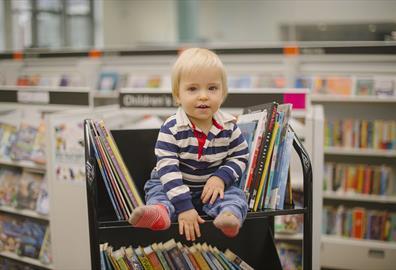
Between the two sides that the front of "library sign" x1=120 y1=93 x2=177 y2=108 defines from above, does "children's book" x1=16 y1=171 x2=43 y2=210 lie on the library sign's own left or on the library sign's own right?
on the library sign's own right

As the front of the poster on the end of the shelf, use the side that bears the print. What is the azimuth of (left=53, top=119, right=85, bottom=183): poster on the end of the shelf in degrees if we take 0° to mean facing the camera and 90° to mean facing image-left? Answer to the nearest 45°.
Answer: approximately 0°

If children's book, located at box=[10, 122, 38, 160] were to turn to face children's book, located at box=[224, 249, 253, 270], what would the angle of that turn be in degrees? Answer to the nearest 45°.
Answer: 0° — it already faces it

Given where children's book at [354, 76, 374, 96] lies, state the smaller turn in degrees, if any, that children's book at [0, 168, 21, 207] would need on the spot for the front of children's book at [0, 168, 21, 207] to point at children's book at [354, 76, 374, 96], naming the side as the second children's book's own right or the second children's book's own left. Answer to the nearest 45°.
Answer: approximately 90° to the second children's book's own left
